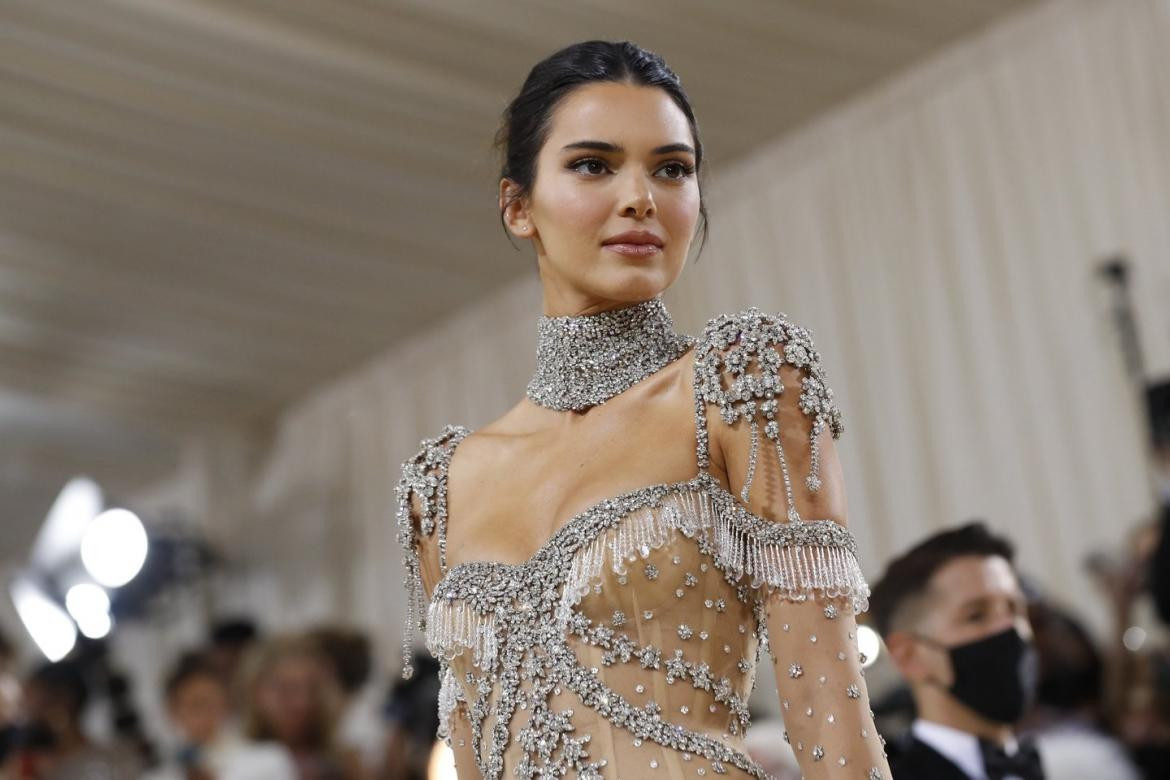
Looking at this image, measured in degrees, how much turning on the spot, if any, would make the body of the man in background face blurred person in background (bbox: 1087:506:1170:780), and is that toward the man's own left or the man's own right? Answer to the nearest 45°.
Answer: approximately 135° to the man's own left

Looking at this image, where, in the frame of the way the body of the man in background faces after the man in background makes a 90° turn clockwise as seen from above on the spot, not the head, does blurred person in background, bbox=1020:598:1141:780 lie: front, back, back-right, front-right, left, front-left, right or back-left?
back-right

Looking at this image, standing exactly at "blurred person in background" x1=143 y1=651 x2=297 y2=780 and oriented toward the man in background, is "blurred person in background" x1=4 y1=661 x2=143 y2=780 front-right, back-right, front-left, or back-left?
back-right

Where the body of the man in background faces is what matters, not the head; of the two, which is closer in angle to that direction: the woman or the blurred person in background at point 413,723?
the woman

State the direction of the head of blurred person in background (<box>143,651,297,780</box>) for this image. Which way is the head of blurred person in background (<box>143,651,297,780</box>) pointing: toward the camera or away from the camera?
toward the camera
